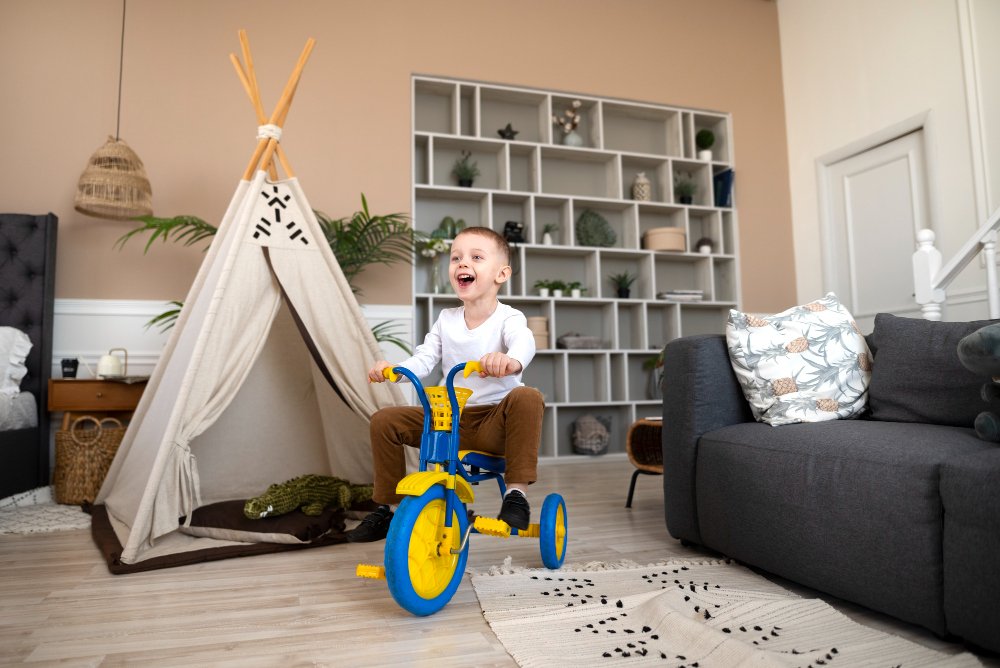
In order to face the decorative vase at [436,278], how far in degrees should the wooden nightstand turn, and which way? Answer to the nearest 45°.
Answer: approximately 90° to its left

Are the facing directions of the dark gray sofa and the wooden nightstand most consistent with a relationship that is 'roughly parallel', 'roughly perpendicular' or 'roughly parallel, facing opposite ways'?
roughly perpendicular

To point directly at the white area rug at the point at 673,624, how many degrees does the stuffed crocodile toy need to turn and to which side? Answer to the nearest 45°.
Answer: approximately 90° to its left

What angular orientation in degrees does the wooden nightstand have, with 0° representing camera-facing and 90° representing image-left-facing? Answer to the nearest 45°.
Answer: approximately 0°

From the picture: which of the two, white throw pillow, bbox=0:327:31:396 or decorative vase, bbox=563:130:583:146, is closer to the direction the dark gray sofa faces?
the white throw pillow

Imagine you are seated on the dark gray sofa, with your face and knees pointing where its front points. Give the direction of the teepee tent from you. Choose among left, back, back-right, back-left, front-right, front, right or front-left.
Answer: front-right

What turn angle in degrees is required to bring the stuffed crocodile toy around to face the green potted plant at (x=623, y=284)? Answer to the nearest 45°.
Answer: approximately 180°

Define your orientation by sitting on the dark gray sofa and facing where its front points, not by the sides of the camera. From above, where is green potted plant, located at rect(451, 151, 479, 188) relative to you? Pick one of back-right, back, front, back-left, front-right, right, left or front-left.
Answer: right

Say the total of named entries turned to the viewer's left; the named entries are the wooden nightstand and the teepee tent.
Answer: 0

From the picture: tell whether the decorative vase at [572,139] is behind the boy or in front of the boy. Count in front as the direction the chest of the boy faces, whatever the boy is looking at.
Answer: behind

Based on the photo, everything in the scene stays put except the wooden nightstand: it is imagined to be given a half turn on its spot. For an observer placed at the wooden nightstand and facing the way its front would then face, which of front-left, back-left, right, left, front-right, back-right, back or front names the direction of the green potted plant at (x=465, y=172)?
right

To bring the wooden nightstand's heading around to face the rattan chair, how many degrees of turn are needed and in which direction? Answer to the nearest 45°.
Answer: approximately 45° to its left
